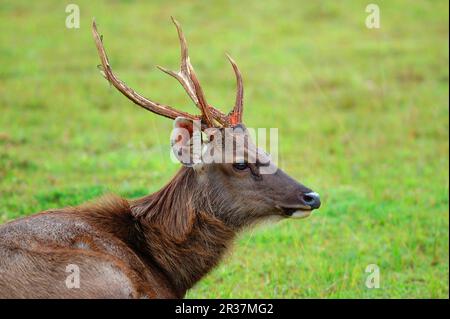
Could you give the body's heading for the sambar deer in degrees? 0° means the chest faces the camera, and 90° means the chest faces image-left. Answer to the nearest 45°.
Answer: approximately 270°
